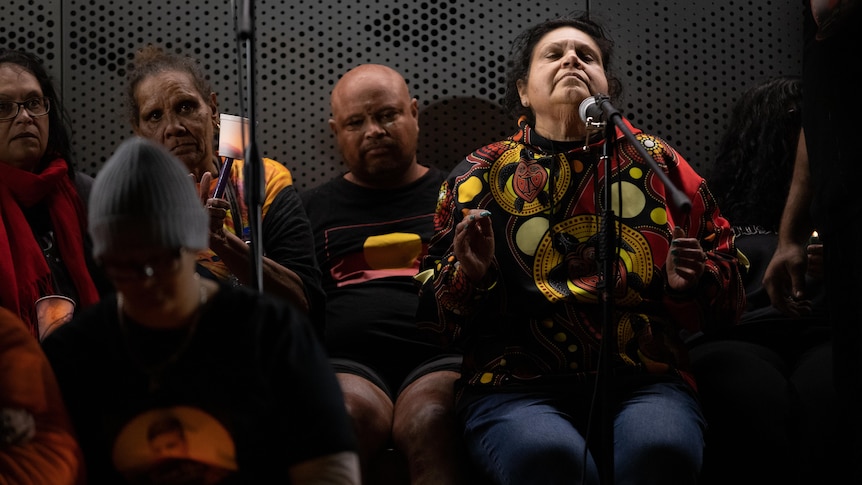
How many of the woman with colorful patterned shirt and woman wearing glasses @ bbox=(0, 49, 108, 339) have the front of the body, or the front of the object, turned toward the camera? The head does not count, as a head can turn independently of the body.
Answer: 2

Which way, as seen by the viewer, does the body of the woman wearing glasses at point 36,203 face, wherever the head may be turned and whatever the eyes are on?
toward the camera

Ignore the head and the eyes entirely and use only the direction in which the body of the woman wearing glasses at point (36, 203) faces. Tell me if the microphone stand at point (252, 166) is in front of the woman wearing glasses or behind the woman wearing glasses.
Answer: in front

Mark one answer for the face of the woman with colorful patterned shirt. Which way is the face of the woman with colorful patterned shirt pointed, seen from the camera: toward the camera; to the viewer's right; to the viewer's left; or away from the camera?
toward the camera

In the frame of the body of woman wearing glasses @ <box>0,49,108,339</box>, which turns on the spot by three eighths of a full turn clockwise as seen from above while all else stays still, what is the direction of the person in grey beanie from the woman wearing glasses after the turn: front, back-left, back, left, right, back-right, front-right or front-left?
back-left

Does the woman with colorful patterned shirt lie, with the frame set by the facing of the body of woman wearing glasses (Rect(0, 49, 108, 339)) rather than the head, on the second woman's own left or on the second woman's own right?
on the second woman's own left

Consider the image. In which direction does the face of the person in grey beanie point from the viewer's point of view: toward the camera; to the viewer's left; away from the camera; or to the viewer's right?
toward the camera

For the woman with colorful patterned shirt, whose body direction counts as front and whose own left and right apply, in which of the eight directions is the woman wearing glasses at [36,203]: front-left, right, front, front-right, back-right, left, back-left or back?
right

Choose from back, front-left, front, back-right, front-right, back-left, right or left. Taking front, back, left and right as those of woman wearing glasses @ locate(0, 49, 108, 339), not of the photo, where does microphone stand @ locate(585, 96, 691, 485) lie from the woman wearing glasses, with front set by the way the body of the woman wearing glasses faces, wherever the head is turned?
front-left

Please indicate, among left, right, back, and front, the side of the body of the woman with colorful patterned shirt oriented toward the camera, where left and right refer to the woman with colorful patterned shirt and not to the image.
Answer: front
